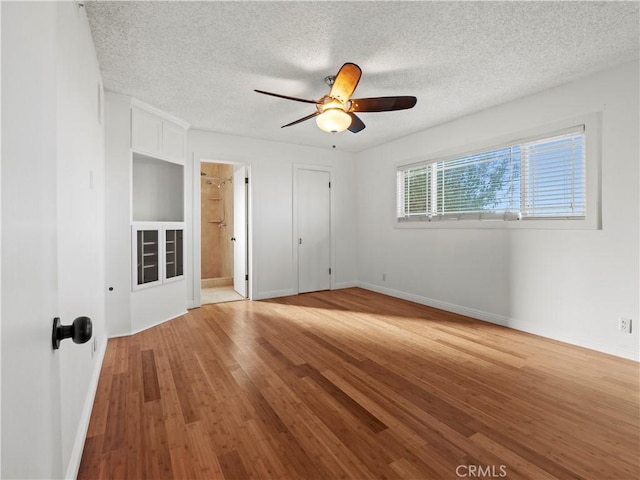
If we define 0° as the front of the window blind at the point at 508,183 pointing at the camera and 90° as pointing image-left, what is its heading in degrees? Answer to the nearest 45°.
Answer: approximately 45°

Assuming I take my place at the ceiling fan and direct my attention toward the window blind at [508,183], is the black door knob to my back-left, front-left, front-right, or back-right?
back-right

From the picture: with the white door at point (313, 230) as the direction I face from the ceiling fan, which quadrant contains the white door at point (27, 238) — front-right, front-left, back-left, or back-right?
back-left

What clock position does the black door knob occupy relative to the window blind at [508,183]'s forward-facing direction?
The black door knob is roughly at 11 o'clock from the window blind.

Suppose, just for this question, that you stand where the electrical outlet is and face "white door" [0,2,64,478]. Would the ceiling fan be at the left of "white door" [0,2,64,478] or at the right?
right

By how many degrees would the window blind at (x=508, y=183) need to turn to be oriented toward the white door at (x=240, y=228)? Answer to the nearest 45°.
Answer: approximately 45° to its right

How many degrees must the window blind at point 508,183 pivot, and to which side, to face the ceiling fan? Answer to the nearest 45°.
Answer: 0° — it already faces it

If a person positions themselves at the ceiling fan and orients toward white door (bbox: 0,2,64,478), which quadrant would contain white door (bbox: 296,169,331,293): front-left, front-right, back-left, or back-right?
back-right

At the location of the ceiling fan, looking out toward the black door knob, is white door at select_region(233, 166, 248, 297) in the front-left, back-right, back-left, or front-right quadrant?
back-right
